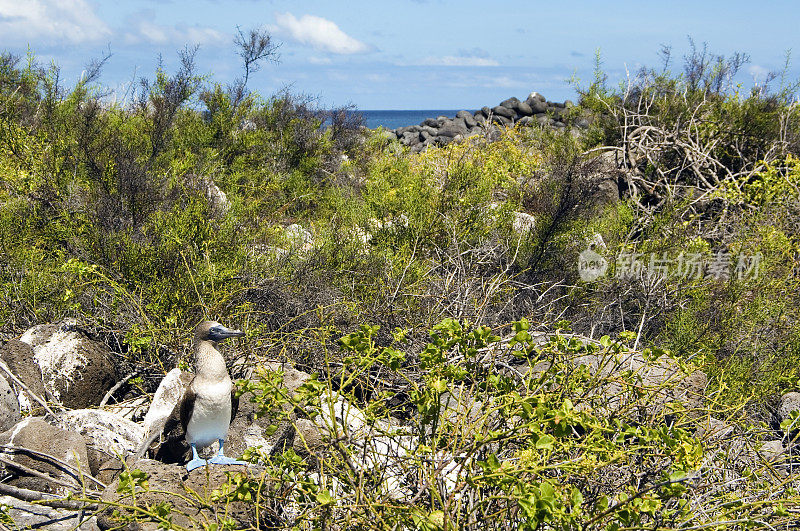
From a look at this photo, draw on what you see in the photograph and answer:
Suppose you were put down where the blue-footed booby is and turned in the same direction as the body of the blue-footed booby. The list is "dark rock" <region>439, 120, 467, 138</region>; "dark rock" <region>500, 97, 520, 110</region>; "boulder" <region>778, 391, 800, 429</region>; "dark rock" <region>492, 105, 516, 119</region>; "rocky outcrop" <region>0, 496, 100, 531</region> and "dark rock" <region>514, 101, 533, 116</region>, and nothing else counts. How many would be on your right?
1

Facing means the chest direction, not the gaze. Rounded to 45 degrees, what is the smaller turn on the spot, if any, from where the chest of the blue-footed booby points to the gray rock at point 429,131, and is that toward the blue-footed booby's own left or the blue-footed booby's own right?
approximately 135° to the blue-footed booby's own left

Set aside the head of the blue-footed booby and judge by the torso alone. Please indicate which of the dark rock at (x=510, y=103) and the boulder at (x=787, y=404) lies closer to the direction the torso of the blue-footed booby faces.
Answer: the boulder

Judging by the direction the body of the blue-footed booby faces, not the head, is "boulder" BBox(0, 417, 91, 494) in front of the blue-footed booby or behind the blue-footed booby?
behind

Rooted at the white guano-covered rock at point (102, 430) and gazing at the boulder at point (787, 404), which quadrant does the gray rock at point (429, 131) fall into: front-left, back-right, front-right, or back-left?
front-left

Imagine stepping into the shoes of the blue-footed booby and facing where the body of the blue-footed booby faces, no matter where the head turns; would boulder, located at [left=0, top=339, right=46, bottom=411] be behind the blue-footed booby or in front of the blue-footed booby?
behind

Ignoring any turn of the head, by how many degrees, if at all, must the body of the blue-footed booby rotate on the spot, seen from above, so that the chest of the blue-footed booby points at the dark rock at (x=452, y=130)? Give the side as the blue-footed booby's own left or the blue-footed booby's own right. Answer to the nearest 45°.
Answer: approximately 135° to the blue-footed booby's own left

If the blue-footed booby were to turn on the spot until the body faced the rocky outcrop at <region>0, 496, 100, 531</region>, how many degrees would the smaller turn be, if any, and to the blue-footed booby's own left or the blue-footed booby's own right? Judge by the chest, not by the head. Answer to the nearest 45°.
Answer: approximately 90° to the blue-footed booby's own right

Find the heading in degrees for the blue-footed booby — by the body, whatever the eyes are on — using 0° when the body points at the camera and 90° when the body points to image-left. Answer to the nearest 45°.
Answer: approximately 315°

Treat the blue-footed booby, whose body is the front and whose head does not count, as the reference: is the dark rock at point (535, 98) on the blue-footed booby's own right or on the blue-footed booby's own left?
on the blue-footed booby's own left
